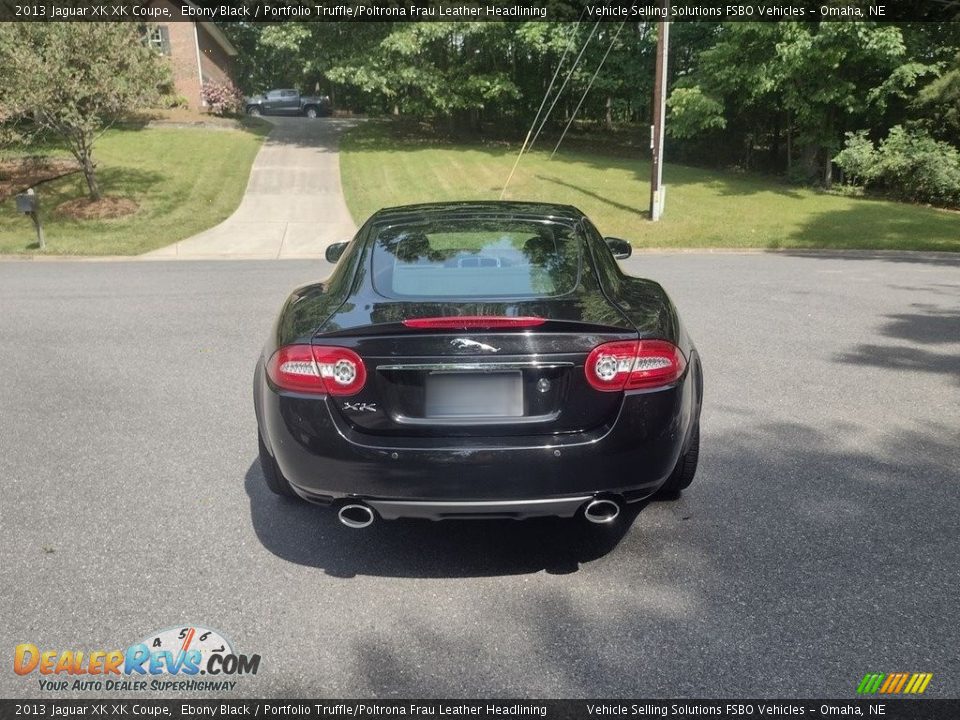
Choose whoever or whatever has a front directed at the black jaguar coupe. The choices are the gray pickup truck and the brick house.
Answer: the brick house

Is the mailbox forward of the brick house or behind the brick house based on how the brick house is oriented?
forward

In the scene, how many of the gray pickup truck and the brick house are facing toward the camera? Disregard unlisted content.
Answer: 1

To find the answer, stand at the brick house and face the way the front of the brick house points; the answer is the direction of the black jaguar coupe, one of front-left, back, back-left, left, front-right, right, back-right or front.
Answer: front

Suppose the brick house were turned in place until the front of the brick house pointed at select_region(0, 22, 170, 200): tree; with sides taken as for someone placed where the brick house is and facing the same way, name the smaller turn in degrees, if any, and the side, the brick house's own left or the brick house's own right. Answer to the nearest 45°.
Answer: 0° — it already faces it

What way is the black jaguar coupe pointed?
away from the camera

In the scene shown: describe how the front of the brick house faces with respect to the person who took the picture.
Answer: facing the viewer

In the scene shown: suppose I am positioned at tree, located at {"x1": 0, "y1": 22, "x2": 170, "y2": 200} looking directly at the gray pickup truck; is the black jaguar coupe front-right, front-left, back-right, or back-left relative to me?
back-right

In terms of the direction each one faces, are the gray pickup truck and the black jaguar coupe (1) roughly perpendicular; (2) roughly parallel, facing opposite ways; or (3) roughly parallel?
roughly perpendicular

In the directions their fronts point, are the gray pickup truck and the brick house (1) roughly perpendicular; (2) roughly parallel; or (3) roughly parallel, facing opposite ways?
roughly perpendicular

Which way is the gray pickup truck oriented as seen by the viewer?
to the viewer's left

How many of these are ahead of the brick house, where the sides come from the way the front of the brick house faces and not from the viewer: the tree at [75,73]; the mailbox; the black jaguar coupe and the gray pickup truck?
3

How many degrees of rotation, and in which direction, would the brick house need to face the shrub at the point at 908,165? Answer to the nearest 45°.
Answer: approximately 45° to its left

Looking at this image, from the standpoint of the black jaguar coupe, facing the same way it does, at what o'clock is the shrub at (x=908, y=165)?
The shrub is roughly at 1 o'clock from the black jaguar coupe.

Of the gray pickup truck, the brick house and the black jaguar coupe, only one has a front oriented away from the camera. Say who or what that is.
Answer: the black jaguar coupe

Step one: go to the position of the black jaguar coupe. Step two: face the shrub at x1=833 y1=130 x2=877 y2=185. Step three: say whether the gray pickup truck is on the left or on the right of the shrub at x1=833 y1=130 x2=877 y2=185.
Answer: left

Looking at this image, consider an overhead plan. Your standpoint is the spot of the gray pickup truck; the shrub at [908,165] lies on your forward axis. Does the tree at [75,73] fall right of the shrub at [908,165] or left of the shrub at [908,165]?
right

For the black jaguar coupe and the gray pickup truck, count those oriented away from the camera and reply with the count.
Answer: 1
